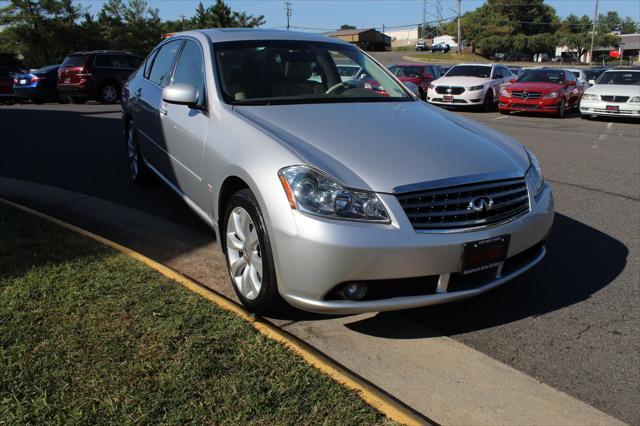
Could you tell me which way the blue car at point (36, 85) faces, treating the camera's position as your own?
facing away from the viewer and to the right of the viewer

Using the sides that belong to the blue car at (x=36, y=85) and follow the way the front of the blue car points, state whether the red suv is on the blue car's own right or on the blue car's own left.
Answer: on the blue car's own right

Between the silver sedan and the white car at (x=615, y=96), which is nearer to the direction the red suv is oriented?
the white car

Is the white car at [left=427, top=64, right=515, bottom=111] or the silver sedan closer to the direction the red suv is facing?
the white car

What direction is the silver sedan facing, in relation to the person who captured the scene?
facing the viewer and to the right of the viewer

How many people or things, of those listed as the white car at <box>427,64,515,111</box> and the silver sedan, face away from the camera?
0

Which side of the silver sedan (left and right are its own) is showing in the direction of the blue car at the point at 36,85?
back

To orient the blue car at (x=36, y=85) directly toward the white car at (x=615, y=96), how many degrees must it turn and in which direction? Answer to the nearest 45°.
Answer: approximately 90° to its right

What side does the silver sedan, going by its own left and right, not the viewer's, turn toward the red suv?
back

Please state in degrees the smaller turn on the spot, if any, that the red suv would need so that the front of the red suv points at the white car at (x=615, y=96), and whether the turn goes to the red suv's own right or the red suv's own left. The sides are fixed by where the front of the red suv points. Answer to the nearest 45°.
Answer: approximately 90° to the red suv's own right

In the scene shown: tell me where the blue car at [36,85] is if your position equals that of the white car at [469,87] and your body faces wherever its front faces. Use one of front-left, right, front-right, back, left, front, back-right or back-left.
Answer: front-right

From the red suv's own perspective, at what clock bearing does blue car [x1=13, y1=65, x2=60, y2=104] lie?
The blue car is roughly at 9 o'clock from the red suv.

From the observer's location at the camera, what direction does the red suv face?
facing away from the viewer and to the right of the viewer

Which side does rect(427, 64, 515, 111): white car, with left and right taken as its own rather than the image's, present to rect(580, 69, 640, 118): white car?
left
